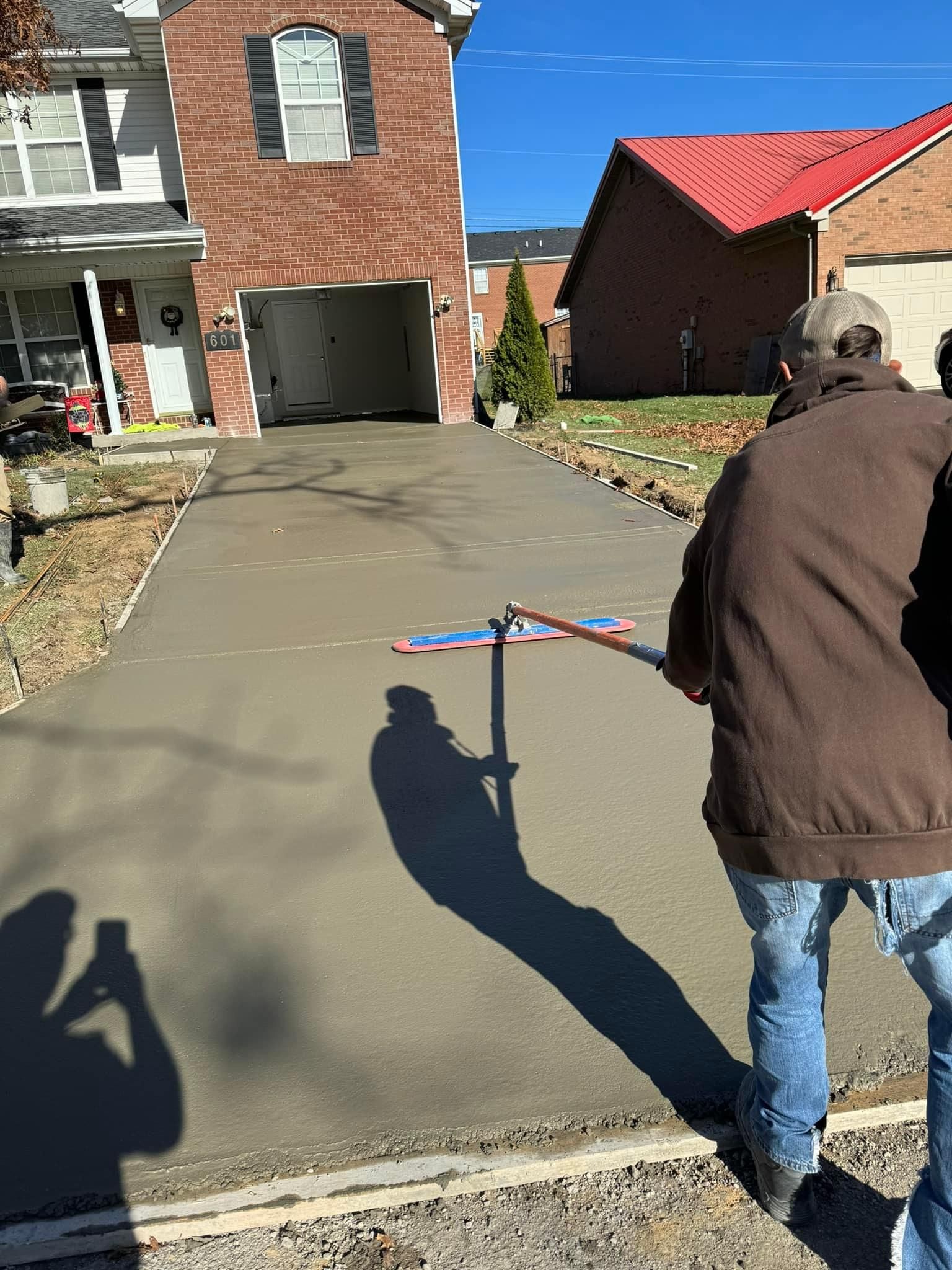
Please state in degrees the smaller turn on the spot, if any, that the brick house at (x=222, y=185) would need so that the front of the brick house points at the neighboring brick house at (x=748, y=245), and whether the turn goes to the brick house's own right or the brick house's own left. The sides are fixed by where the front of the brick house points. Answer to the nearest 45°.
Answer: approximately 90° to the brick house's own left

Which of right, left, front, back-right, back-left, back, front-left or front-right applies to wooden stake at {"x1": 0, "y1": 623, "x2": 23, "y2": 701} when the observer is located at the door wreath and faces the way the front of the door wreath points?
front

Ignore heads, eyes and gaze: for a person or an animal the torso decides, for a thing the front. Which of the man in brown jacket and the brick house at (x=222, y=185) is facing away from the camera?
the man in brown jacket

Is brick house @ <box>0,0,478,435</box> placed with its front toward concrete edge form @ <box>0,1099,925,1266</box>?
yes

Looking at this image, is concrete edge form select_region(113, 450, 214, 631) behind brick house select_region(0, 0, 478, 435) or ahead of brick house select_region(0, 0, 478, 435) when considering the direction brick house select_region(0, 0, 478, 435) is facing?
ahead

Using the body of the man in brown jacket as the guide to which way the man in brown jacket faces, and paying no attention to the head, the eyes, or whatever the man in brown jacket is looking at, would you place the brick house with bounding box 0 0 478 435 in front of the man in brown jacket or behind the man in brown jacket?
in front

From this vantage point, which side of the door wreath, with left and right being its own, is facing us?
front

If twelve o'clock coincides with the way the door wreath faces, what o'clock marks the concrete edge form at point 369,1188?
The concrete edge form is roughly at 12 o'clock from the door wreath.

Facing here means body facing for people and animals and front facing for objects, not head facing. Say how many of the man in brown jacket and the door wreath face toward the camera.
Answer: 1

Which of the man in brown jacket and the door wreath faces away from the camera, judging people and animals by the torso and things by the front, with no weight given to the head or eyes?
the man in brown jacket

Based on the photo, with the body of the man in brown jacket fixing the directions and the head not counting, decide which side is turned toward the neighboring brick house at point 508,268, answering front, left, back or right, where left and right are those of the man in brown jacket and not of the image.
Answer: front

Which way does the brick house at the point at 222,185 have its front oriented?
toward the camera

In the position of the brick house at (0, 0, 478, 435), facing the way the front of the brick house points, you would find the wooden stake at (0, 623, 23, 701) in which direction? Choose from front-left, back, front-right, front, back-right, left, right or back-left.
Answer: front

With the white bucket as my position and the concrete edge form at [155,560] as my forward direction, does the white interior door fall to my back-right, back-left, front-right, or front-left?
back-left

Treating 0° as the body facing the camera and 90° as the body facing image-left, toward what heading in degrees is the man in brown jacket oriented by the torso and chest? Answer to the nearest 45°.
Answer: approximately 180°
